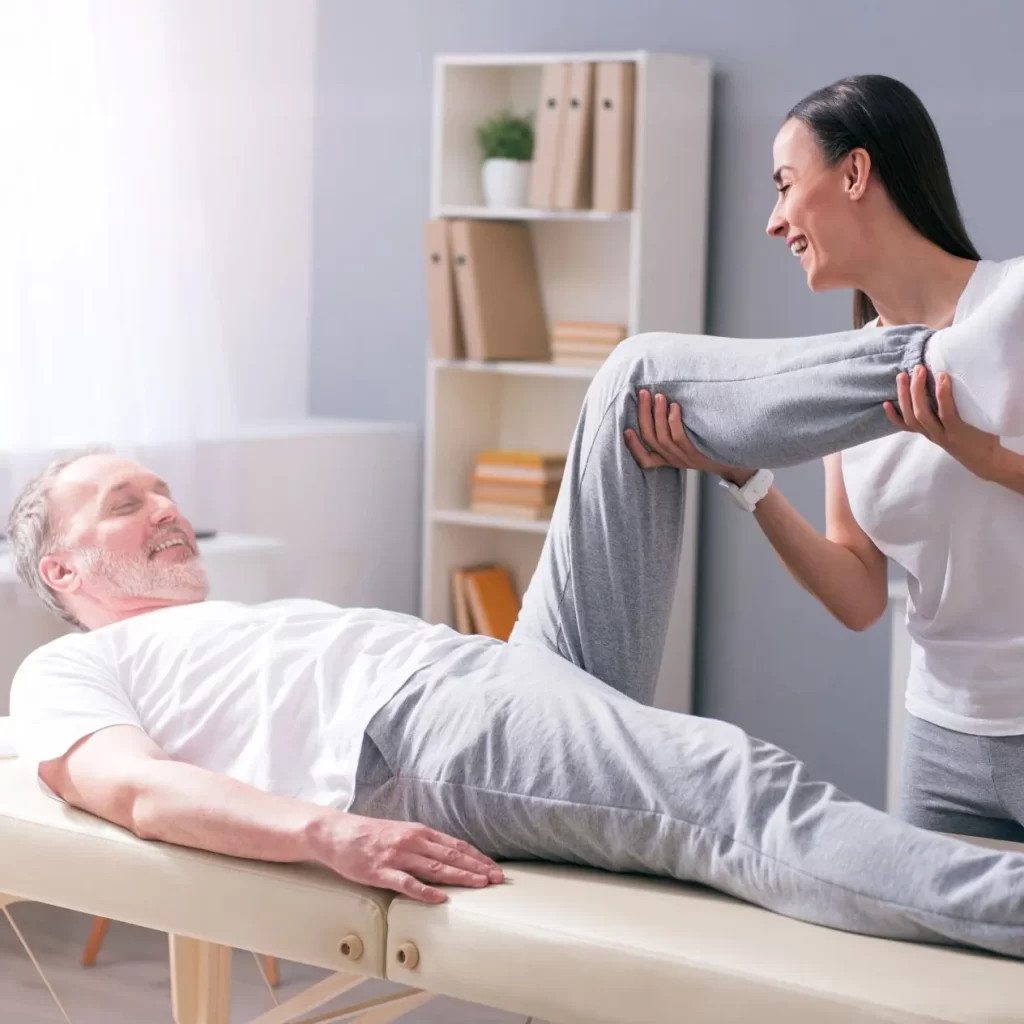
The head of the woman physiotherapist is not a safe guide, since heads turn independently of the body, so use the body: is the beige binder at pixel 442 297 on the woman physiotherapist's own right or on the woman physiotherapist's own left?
on the woman physiotherapist's own right

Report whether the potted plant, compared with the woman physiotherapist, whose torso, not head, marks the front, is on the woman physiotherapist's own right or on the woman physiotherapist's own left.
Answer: on the woman physiotherapist's own right

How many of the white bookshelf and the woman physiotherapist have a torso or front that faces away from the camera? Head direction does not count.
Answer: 0

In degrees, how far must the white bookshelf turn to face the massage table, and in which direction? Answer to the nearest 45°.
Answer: approximately 45° to its left

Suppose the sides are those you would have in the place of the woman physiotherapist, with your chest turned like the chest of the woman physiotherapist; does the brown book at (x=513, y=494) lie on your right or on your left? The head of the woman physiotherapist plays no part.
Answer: on your right

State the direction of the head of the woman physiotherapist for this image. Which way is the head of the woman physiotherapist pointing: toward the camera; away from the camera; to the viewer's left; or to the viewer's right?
to the viewer's left

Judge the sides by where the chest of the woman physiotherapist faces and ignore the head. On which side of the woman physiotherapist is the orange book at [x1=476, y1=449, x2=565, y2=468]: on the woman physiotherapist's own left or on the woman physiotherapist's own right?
on the woman physiotherapist's own right

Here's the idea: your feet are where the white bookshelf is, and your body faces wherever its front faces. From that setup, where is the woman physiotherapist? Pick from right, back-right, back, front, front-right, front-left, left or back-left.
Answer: front-left
